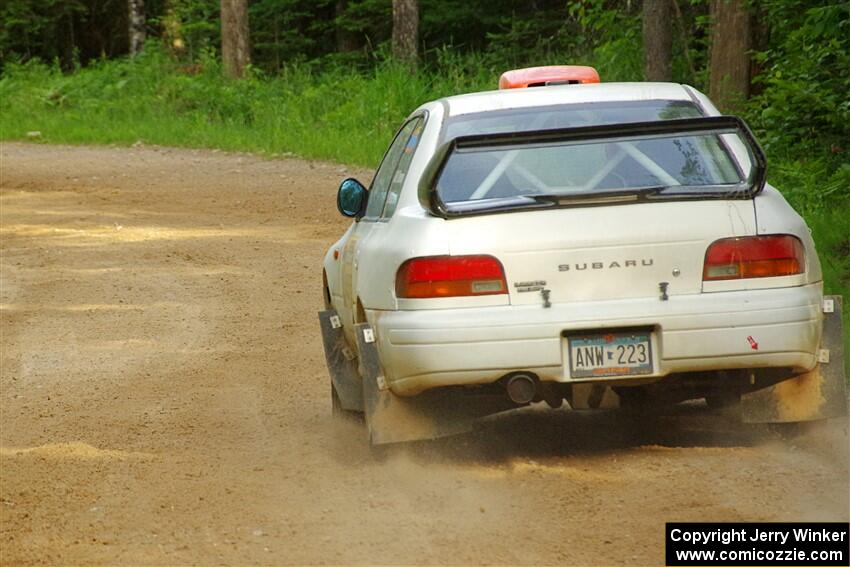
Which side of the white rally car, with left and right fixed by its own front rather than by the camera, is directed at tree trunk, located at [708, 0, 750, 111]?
front

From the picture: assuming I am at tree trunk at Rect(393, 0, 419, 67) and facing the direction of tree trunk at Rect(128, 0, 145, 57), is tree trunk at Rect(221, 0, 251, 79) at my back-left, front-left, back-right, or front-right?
front-left

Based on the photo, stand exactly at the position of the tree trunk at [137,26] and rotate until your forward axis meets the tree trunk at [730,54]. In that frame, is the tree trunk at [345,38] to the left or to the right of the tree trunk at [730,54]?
left

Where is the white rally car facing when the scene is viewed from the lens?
facing away from the viewer

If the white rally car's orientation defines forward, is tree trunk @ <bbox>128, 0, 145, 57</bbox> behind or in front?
in front

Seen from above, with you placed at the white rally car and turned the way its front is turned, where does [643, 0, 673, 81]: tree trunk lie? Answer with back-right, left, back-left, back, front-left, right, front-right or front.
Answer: front

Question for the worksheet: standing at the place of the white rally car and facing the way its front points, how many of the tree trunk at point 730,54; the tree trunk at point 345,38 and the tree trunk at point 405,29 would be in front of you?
3

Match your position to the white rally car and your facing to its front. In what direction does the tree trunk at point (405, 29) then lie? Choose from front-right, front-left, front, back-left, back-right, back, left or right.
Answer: front
